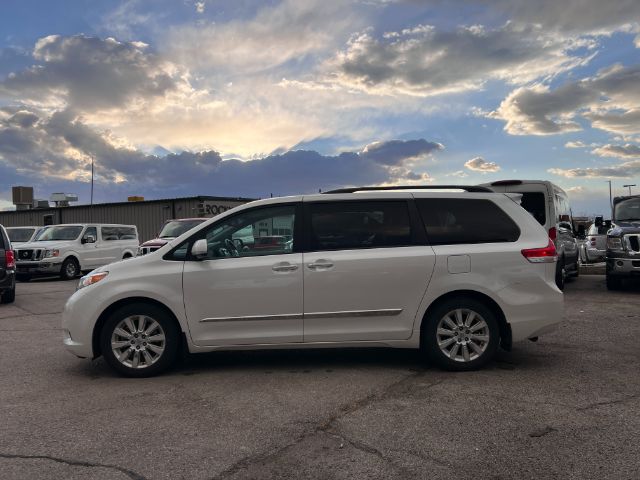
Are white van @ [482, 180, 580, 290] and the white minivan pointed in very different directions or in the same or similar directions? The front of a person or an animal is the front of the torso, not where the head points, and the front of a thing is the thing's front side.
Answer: very different directions

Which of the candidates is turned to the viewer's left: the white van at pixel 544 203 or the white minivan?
the white minivan

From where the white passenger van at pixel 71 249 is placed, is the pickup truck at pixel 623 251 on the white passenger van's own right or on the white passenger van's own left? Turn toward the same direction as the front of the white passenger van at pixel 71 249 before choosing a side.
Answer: on the white passenger van's own left

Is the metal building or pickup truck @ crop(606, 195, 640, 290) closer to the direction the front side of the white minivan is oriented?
the metal building

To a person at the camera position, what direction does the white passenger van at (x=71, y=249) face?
facing the viewer and to the left of the viewer

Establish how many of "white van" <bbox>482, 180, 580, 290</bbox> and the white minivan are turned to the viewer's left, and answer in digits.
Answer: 1

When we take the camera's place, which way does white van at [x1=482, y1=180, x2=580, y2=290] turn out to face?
facing away from the viewer and to the right of the viewer

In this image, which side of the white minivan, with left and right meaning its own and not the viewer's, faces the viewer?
left

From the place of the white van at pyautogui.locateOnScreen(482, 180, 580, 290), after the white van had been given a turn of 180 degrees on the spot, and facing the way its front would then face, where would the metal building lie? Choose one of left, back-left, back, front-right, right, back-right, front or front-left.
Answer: right
